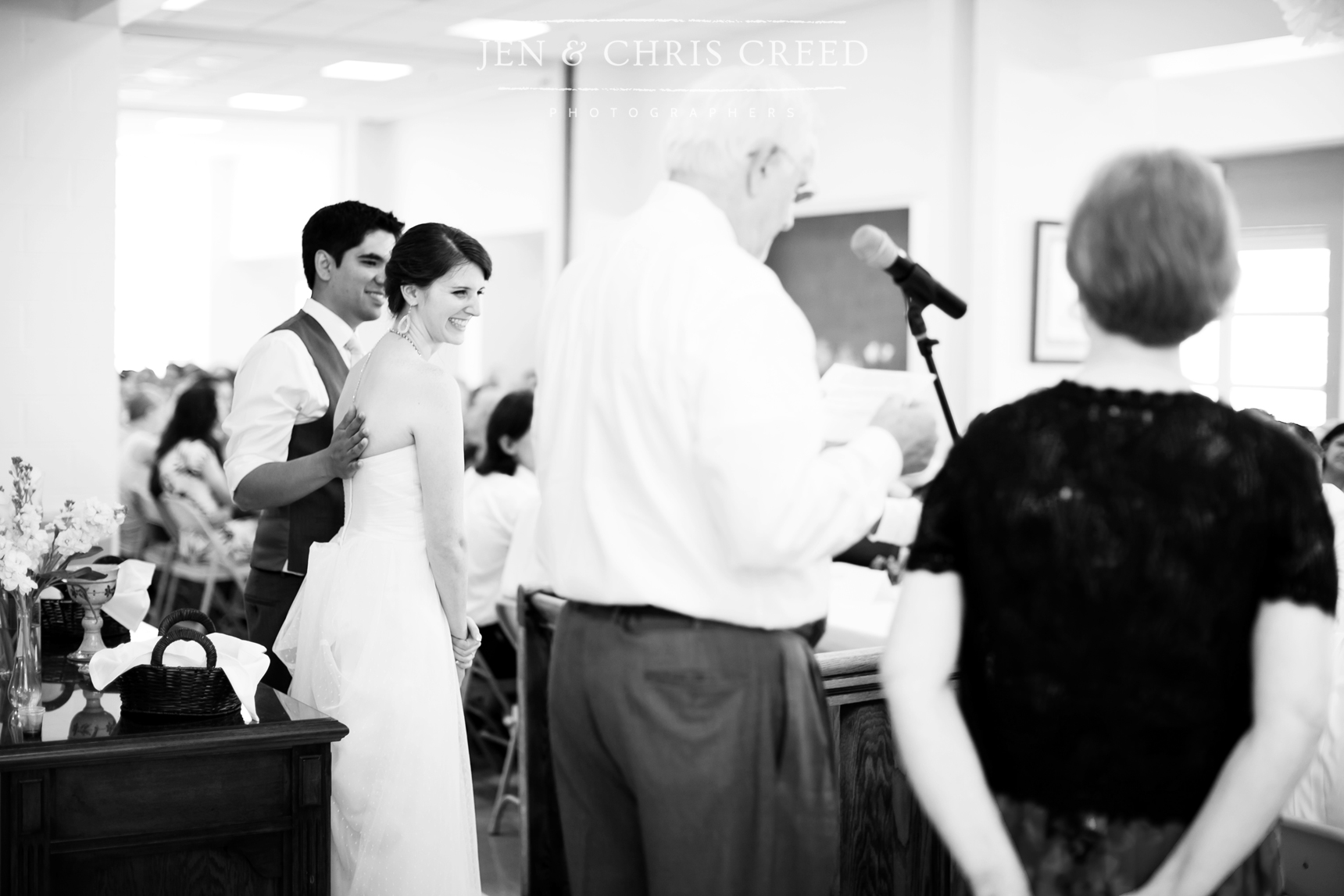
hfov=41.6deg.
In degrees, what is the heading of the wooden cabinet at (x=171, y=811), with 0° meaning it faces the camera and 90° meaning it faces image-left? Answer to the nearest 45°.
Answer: approximately 0°

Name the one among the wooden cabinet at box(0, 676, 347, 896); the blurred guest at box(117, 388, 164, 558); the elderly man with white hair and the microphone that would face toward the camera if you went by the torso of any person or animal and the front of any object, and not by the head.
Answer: the wooden cabinet

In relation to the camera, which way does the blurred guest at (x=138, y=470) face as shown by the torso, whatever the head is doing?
to the viewer's right

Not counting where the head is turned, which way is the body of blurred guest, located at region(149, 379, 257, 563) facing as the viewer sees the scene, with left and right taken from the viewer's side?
facing to the right of the viewer

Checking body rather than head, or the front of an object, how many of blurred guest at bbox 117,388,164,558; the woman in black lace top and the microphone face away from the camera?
1

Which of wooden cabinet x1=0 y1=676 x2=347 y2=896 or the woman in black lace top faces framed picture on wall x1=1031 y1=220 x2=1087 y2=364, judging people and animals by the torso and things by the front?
the woman in black lace top

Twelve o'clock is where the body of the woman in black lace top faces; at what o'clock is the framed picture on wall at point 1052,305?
The framed picture on wall is roughly at 12 o'clock from the woman in black lace top.

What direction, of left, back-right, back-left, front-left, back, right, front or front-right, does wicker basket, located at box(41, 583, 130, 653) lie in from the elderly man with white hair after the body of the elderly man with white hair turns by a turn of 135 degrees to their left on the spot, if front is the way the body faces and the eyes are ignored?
front-right

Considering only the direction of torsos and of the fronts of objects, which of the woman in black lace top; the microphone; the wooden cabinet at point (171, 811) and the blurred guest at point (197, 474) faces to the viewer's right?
the blurred guest

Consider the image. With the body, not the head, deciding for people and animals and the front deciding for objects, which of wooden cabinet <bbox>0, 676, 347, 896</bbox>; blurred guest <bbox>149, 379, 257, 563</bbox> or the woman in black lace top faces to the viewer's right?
the blurred guest

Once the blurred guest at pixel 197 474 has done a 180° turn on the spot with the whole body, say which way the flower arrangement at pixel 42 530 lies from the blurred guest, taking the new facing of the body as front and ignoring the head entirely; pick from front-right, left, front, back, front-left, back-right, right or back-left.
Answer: left

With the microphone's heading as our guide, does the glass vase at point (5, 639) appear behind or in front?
in front

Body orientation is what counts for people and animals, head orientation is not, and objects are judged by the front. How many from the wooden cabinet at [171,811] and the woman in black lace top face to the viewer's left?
0

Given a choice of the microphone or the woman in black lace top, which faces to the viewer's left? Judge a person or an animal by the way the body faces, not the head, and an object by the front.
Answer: the microphone
